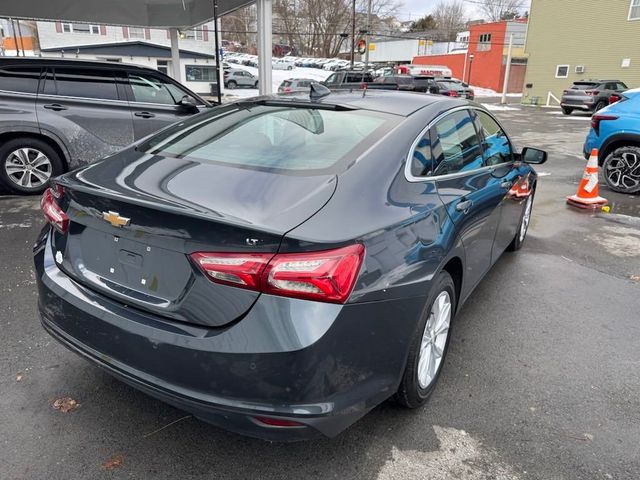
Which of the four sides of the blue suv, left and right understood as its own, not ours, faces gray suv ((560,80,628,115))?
left

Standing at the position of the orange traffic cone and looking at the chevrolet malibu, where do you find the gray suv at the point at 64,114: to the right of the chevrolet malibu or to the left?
right

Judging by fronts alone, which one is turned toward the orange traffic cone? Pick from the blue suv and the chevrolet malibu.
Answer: the chevrolet malibu

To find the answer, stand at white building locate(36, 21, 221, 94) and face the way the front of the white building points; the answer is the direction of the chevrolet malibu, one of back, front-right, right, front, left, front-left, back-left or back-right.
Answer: front

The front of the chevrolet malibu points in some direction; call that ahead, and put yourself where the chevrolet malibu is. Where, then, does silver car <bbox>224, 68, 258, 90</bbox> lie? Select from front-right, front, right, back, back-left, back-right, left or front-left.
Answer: front-left

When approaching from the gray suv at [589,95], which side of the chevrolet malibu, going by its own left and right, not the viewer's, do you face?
front

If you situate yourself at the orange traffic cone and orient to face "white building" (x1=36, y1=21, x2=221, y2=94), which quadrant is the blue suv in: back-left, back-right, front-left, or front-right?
front-right

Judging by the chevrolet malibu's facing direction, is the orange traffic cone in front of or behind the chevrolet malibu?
in front

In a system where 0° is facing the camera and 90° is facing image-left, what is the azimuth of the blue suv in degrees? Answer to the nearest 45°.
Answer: approximately 270°

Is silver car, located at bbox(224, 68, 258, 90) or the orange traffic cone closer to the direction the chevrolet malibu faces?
the orange traffic cone

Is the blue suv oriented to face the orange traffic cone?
no

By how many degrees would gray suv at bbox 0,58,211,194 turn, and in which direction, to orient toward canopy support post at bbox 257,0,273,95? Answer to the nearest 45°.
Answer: approximately 45° to its left

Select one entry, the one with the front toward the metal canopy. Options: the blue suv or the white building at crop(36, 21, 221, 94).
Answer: the white building

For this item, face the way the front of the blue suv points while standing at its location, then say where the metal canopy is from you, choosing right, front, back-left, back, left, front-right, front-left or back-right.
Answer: back

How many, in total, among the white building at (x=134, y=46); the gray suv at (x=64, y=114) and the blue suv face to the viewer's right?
2

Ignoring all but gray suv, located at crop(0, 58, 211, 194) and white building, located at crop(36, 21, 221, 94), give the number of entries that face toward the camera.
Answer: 1

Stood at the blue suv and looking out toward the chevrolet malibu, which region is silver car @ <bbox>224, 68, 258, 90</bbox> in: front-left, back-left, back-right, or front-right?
back-right

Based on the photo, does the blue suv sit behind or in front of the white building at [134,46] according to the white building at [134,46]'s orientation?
in front

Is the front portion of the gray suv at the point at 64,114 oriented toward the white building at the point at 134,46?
no

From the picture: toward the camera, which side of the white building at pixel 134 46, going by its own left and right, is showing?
front

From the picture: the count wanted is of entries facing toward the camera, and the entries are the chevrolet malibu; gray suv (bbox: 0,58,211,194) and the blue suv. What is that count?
0

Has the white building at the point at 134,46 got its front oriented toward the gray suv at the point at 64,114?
yes

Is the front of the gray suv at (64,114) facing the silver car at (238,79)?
no
